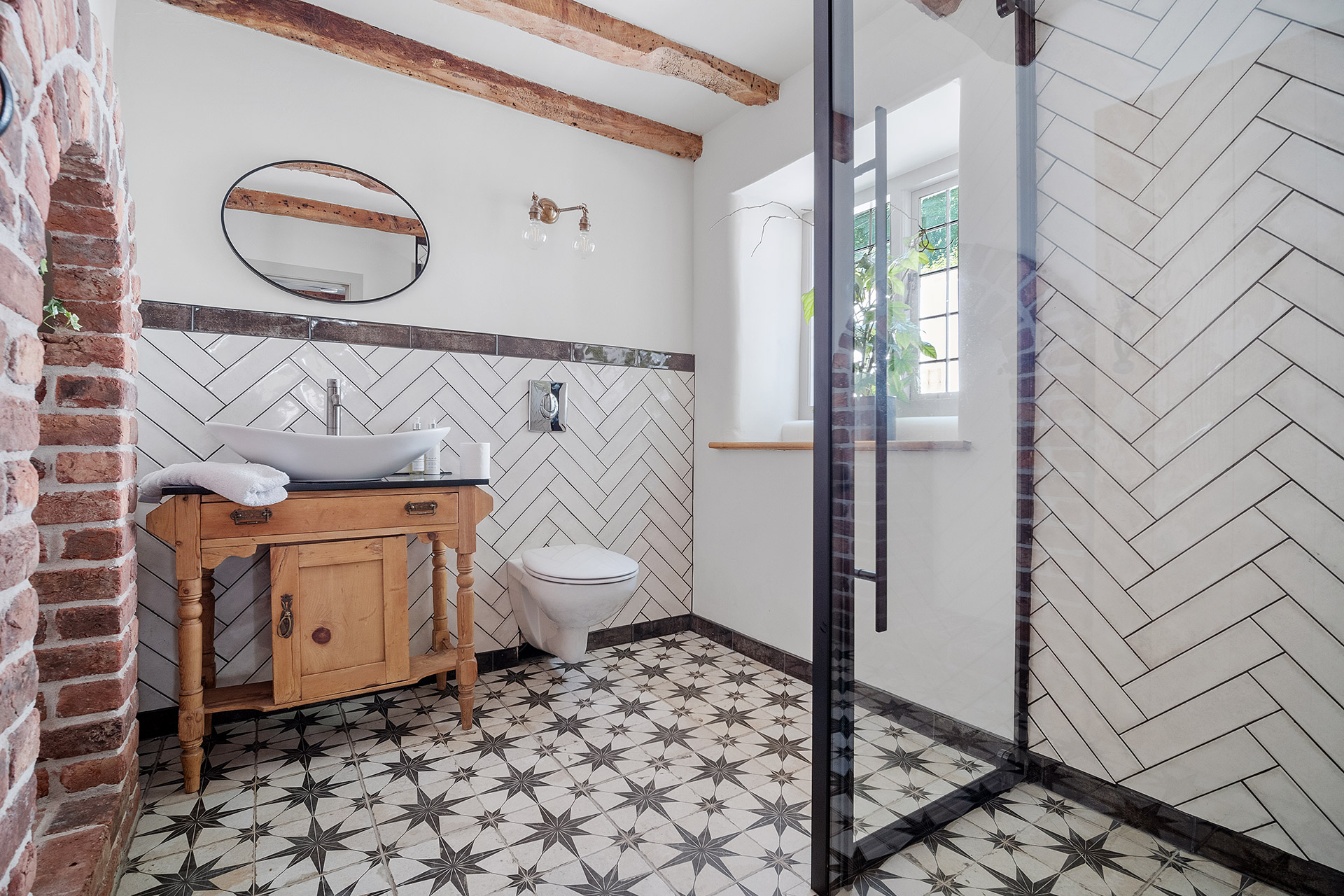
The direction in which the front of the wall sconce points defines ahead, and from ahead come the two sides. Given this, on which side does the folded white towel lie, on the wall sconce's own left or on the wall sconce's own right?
on the wall sconce's own right

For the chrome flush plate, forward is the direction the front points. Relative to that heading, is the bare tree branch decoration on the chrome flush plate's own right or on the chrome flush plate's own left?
on the chrome flush plate's own left

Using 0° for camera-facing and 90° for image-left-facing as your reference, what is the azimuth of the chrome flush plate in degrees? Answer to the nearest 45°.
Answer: approximately 315°

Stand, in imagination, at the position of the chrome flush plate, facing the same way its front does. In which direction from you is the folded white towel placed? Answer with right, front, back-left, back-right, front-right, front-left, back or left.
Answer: right

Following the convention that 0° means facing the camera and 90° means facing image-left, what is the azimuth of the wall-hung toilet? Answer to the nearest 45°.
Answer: approximately 315°
